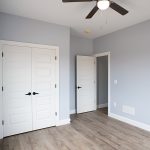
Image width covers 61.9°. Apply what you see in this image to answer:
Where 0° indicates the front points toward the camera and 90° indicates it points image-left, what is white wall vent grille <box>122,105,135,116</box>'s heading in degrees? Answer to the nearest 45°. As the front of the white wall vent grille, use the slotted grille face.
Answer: approximately 45°

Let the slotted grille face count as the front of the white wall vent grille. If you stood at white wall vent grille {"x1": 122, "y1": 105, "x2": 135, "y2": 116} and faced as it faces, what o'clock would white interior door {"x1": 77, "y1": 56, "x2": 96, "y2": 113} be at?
The white interior door is roughly at 2 o'clock from the white wall vent grille.

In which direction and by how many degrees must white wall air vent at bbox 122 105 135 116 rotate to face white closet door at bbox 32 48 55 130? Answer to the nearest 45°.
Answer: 0° — it already faces it

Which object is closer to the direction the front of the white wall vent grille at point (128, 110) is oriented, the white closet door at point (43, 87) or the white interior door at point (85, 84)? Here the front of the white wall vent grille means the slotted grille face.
the white closet door

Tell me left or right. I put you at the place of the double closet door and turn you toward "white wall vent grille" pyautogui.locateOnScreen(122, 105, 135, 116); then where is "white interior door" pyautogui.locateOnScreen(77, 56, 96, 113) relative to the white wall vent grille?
left

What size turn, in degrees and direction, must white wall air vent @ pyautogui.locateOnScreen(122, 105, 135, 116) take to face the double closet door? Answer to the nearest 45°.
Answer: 0° — it already faces it

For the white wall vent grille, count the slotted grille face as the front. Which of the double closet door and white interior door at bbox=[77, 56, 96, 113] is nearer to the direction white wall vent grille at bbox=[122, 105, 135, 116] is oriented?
the double closet door
